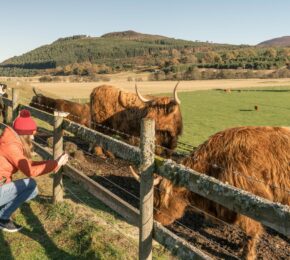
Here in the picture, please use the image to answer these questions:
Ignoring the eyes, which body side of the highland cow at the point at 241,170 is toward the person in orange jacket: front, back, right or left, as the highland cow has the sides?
front

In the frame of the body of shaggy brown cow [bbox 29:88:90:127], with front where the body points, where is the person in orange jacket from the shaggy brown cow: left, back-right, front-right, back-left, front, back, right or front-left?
left

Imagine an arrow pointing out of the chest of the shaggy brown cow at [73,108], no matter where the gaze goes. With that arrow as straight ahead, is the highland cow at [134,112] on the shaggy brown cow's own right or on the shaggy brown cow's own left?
on the shaggy brown cow's own left

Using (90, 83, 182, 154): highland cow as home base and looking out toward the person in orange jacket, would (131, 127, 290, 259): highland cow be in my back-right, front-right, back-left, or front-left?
front-left

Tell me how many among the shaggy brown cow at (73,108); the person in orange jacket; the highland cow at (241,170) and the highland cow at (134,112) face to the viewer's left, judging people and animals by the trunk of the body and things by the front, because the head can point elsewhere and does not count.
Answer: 2

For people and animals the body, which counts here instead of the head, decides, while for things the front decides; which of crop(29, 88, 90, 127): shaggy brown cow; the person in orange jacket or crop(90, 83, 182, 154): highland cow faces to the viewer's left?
the shaggy brown cow

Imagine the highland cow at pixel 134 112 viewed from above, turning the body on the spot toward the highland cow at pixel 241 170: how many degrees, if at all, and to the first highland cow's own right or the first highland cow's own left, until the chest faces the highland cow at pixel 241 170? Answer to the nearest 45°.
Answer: approximately 45° to the first highland cow's own right

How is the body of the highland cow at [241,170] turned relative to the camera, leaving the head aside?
to the viewer's left

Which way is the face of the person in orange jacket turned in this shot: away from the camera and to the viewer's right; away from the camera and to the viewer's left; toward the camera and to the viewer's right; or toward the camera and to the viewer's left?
away from the camera and to the viewer's right

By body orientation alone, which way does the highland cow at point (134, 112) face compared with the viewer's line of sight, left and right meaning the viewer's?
facing the viewer and to the right of the viewer

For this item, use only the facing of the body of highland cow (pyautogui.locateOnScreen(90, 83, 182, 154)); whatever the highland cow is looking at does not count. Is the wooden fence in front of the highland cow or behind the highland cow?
in front

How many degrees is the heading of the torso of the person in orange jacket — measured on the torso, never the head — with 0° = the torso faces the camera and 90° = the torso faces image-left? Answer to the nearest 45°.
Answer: approximately 270°

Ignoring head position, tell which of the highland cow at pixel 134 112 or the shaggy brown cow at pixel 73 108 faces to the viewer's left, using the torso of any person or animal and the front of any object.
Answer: the shaggy brown cow
